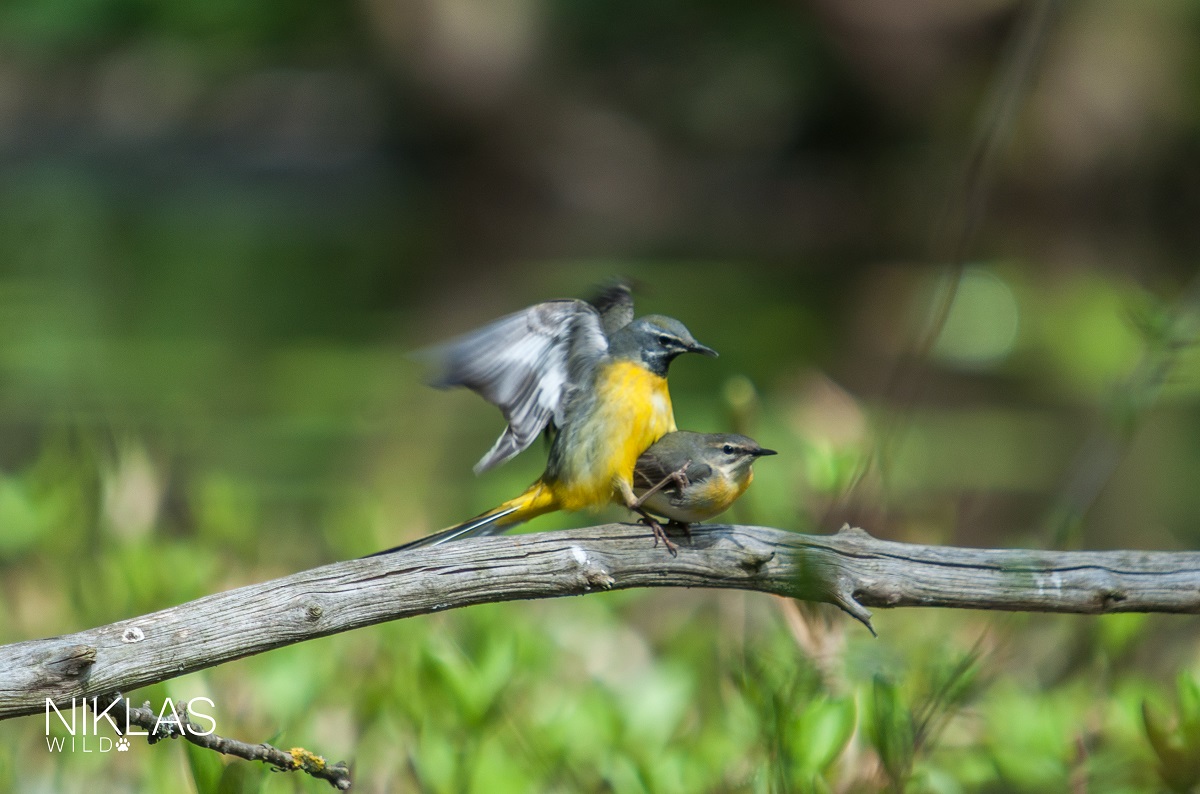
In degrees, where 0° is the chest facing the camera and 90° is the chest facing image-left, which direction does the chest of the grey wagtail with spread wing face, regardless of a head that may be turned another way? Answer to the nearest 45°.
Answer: approximately 270°
